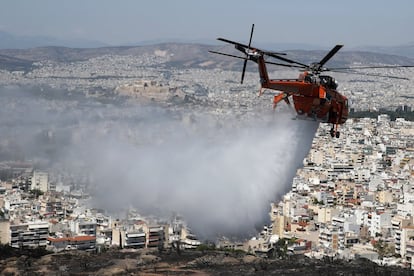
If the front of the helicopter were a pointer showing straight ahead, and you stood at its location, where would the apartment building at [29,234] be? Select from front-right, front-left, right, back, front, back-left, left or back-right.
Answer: left

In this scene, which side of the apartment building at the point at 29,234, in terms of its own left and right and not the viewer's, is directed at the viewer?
front

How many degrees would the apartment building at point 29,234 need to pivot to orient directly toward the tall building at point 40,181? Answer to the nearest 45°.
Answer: approximately 180°

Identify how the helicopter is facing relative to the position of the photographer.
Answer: facing away from the viewer and to the right of the viewer

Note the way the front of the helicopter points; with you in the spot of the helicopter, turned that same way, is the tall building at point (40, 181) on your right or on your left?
on your left
